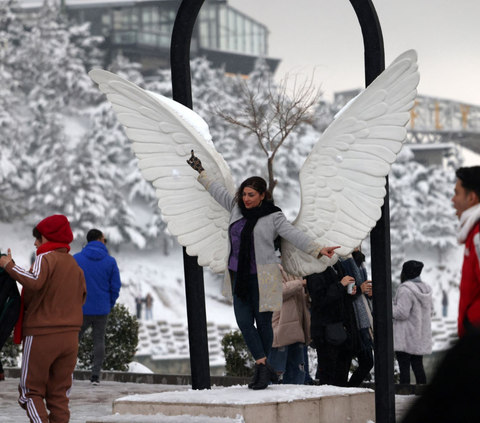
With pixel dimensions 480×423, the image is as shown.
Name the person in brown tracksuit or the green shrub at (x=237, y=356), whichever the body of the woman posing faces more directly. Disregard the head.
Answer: the person in brown tracksuit

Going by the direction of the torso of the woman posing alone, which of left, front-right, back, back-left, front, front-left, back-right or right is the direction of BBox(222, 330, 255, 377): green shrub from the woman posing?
back-right

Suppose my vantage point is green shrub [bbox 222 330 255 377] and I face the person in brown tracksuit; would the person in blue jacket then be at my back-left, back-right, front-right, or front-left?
front-right

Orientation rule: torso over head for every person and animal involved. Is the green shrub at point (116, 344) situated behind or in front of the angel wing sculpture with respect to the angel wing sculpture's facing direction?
behind

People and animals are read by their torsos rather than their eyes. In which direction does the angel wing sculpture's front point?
toward the camera

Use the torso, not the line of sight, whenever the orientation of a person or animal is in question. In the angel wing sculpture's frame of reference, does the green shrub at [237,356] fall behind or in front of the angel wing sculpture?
behind

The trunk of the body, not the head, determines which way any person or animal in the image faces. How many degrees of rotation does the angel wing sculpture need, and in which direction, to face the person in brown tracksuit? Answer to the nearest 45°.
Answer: approximately 90° to its right

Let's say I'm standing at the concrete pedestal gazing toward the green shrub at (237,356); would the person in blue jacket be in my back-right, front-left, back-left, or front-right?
front-left

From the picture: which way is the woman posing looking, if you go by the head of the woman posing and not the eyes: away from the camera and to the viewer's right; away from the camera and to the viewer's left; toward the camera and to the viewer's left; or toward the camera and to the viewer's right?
toward the camera and to the viewer's left

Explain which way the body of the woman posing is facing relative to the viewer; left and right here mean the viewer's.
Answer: facing the viewer and to the left of the viewer

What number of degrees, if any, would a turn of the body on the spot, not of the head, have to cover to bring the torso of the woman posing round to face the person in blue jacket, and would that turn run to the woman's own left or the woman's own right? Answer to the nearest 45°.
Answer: approximately 90° to the woman's own right

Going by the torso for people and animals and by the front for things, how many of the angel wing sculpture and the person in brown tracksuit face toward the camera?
1
